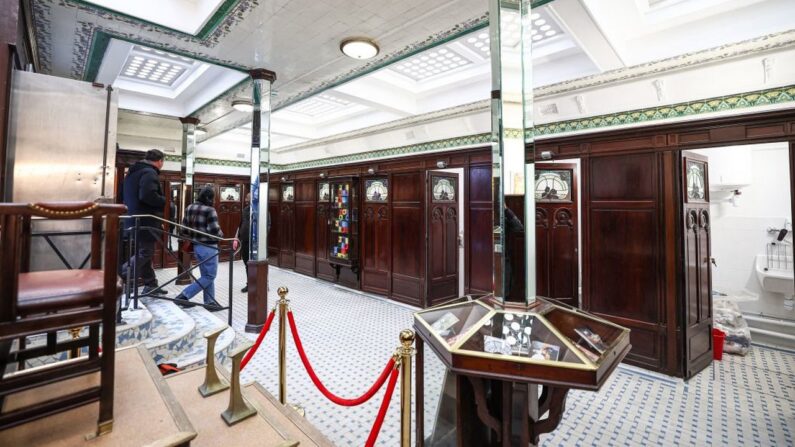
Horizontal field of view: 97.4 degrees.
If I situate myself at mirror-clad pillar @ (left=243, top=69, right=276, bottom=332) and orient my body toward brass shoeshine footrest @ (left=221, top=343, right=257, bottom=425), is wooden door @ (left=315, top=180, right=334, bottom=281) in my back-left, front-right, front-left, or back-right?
back-left

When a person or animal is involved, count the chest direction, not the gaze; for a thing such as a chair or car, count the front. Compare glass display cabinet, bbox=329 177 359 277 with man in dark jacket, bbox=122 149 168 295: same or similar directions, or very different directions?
very different directions

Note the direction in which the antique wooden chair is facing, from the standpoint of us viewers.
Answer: facing to the right of the viewer

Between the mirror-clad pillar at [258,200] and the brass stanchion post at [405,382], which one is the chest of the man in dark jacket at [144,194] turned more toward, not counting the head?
the mirror-clad pillar

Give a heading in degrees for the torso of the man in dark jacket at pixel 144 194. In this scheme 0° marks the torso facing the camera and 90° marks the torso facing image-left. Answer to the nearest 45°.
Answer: approximately 225°

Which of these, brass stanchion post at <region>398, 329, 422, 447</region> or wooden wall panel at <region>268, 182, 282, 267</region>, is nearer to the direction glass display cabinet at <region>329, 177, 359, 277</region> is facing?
the brass stanchion post

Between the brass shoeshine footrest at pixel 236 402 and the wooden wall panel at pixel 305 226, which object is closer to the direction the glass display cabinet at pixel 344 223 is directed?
the brass shoeshine footrest

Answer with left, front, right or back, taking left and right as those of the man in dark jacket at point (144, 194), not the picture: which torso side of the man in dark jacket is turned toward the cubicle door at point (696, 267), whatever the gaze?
right

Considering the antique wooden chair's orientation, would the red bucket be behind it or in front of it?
in front

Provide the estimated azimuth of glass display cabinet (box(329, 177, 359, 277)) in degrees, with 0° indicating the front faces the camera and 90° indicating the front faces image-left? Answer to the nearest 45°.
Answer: approximately 45°

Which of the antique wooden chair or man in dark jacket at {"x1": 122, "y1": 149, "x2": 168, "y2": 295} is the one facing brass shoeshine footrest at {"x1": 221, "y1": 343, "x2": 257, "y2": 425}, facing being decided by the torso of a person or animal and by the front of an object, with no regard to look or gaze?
the antique wooden chair

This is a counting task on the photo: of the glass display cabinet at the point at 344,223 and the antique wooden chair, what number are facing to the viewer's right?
1

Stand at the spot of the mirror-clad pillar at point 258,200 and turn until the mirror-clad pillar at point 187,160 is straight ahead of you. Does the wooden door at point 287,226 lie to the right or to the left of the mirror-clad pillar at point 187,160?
right

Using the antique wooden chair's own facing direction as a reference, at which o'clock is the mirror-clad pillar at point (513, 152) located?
The mirror-clad pillar is roughly at 1 o'clock from the antique wooden chair.
